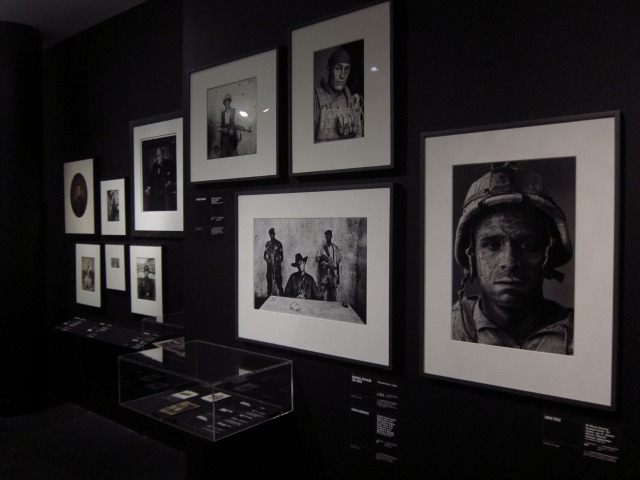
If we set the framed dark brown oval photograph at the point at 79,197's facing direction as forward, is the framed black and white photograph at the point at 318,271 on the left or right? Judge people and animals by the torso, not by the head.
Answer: on its left

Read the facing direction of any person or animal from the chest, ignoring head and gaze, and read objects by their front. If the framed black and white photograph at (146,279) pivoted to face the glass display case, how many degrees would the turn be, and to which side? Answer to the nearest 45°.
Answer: approximately 45° to its left

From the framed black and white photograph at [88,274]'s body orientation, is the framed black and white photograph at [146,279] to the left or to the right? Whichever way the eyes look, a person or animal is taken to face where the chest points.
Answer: on its left

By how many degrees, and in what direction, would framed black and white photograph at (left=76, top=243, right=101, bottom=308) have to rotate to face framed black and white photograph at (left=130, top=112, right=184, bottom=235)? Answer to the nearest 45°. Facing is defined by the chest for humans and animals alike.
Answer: approximately 90° to its left

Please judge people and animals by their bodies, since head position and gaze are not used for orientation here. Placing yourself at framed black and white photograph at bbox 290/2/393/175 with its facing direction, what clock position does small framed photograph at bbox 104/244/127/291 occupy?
The small framed photograph is roughly at 3 o'clock from the framed black and white photograph.

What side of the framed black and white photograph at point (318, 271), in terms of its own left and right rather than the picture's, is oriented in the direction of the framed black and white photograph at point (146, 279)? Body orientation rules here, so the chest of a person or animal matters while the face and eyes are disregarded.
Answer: right
